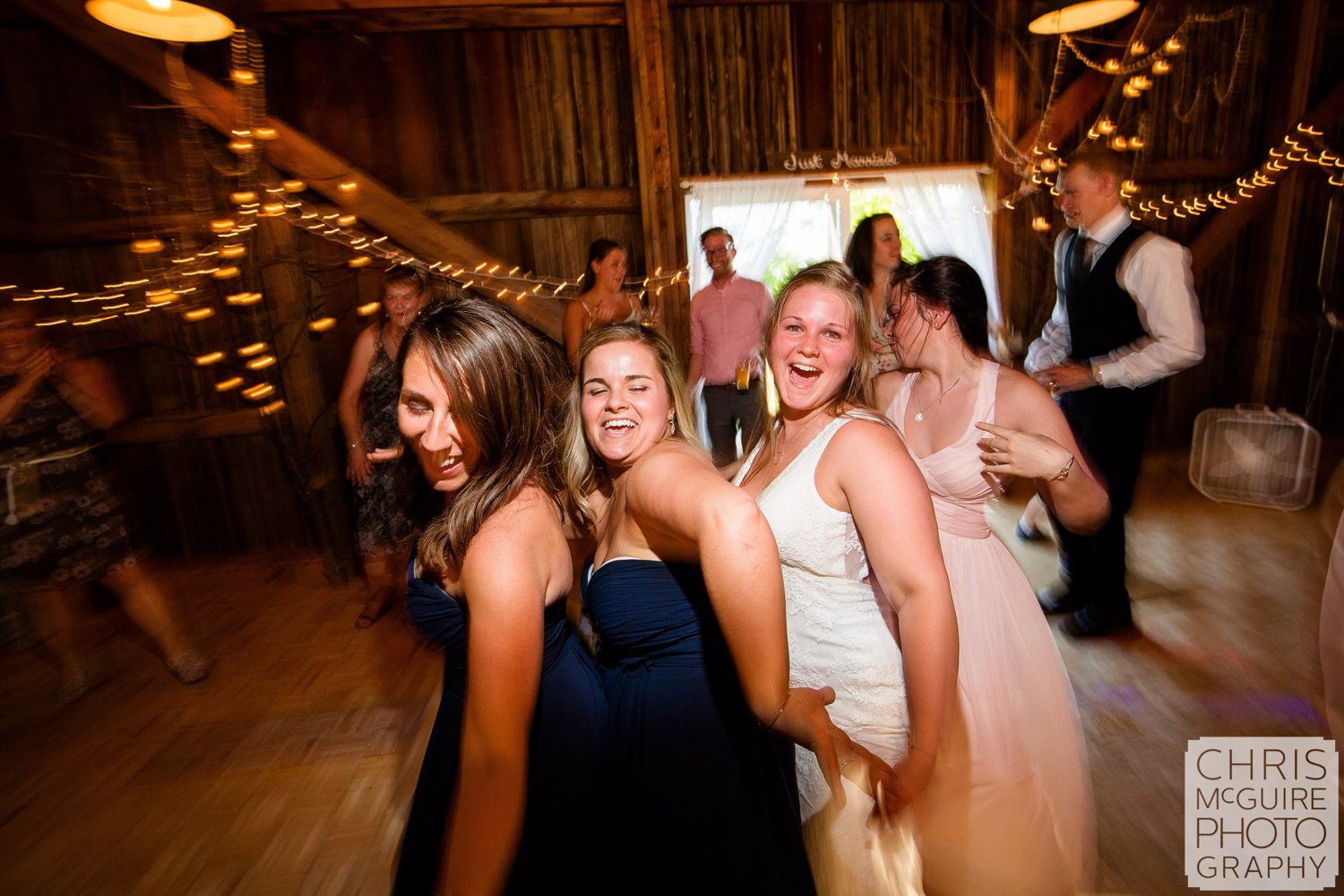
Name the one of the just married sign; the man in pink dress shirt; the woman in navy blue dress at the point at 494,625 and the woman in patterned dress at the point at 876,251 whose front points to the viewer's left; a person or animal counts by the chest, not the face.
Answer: the woman in navy blue dress

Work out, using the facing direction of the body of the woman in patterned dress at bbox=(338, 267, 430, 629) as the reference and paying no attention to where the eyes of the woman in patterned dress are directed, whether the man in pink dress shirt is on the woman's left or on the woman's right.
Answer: on the woman's left

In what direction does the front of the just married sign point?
toward the camera

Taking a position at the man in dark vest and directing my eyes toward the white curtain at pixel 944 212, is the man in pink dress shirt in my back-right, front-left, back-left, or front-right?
front-left

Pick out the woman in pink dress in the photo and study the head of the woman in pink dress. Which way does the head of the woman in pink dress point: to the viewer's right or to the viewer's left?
to the viewer's left

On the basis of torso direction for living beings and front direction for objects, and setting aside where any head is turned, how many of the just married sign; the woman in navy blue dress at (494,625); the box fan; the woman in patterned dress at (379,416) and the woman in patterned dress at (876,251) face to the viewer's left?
1

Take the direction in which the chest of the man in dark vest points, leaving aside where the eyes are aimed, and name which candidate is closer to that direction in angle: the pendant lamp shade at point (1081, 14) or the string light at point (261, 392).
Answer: the string light

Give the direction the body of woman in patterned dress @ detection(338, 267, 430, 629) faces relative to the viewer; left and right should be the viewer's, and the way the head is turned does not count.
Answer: facing the viewer and to the right of the viewer

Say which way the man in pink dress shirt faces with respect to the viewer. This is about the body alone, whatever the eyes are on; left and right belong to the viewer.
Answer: facing the viewer

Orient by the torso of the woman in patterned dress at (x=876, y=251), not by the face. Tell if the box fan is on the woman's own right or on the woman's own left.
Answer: on the woman's own left

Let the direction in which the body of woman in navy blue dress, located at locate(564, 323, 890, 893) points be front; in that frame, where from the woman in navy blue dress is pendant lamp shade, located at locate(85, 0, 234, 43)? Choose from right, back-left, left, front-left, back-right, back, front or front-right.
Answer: right

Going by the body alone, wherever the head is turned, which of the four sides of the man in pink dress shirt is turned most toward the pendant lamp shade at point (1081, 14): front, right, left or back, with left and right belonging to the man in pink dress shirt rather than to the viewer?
left

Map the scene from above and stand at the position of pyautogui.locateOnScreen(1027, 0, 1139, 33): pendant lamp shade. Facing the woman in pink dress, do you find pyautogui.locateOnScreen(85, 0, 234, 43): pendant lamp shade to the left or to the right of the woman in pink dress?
right

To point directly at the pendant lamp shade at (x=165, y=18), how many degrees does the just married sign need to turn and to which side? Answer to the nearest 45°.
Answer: approximately 45° to its right

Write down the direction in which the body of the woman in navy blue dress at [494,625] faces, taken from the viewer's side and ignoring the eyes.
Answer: to the viewer's left
